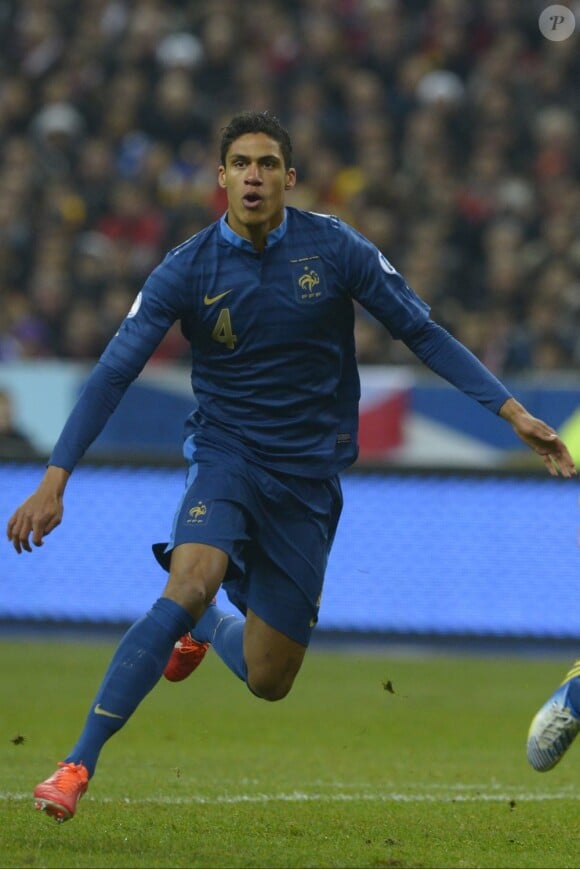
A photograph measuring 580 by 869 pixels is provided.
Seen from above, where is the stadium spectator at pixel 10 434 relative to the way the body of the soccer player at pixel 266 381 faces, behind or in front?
behind

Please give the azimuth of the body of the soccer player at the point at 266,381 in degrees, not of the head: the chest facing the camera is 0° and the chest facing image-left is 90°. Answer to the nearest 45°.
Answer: approximately 0°
